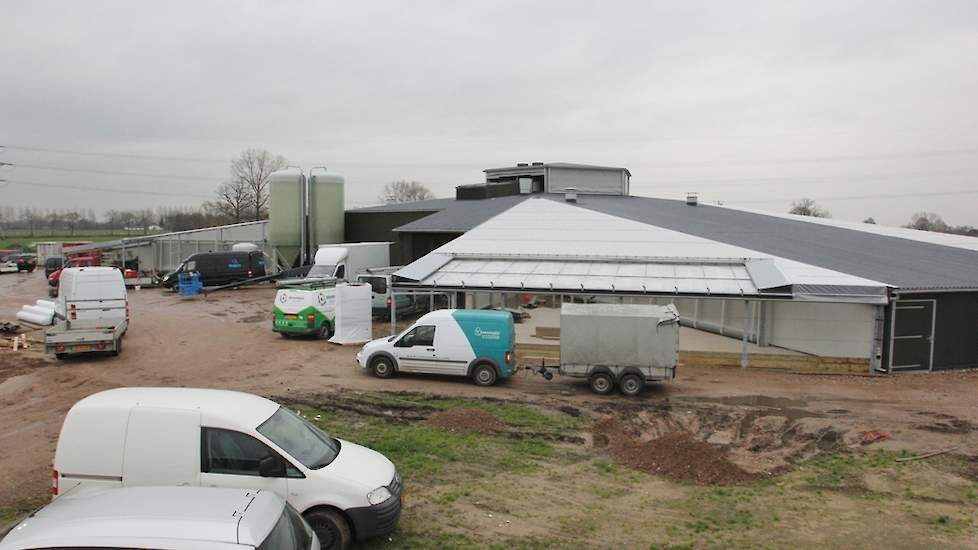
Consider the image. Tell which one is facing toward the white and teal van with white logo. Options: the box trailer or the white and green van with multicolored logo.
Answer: the box trailer

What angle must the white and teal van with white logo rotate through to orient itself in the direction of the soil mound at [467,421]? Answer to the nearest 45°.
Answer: approximately 90° to its left

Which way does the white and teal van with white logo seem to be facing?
to the viewer's left

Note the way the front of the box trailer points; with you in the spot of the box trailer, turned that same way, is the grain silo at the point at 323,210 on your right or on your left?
on your right

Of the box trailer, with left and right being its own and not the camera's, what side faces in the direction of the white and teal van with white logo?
front

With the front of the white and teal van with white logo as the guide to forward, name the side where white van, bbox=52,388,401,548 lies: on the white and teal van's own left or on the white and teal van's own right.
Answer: on the white and teal van's own left

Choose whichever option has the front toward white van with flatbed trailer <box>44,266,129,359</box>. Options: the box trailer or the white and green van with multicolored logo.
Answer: the box trailer

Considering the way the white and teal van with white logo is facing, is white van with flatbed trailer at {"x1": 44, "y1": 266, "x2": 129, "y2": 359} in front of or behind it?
in front

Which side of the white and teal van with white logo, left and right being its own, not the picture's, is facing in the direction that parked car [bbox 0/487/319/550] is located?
left

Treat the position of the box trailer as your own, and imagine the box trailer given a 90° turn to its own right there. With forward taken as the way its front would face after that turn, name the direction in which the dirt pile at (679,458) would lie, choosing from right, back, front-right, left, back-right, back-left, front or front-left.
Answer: back

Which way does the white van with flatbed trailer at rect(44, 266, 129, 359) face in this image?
away from the camera

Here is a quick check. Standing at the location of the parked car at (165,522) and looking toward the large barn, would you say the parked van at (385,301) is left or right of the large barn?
left

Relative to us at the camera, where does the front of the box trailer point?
facing to the left of the viewer

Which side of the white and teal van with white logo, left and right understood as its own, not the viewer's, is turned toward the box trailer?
back

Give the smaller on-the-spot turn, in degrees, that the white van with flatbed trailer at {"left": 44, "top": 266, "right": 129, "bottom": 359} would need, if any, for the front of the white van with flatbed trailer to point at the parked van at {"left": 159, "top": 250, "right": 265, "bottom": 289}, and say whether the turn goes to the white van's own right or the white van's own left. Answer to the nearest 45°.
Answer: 0° — it already faces it

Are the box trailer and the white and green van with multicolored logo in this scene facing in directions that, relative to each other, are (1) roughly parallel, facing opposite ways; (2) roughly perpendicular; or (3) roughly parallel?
roughly perpendicular
